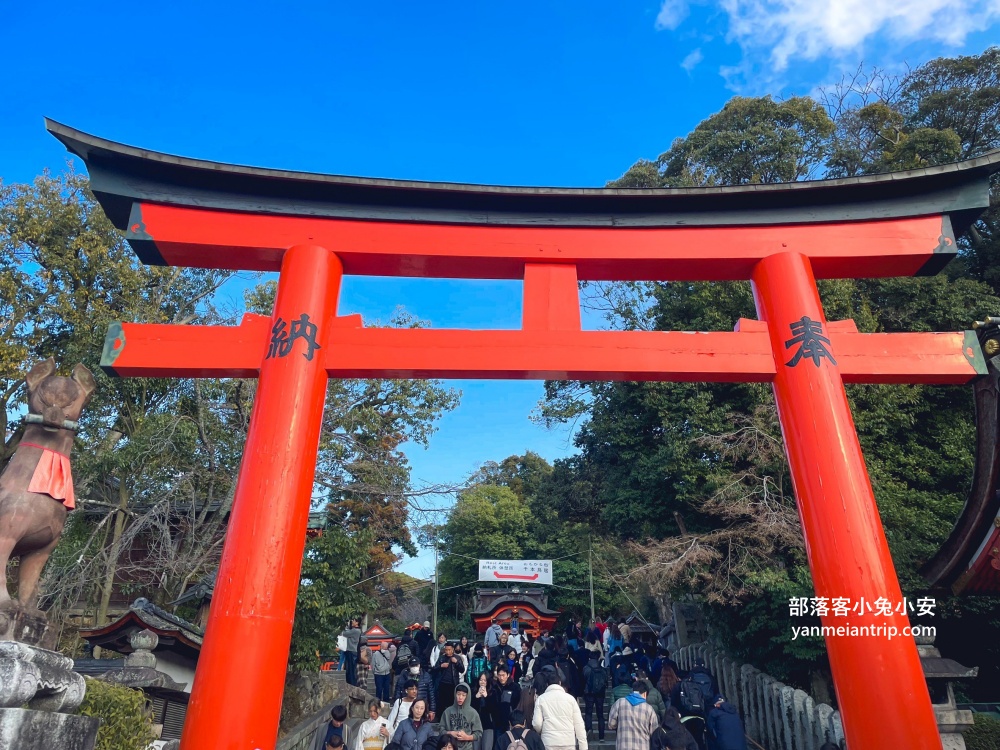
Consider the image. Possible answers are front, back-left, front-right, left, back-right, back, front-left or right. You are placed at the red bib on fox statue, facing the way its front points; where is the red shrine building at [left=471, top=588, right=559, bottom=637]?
left

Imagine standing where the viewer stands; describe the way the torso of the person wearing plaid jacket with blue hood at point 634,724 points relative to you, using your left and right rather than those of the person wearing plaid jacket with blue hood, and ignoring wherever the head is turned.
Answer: facing away from the viewer

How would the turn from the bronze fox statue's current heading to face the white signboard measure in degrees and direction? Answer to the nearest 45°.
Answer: approximately 90° to its left

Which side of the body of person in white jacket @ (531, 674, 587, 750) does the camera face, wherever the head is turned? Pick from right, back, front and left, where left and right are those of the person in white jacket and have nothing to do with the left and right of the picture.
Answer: back

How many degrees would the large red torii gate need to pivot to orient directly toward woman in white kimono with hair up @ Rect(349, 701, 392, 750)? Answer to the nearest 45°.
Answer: approximately 135° to its right

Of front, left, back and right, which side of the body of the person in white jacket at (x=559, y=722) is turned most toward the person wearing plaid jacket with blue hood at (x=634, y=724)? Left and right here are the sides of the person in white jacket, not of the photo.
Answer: right

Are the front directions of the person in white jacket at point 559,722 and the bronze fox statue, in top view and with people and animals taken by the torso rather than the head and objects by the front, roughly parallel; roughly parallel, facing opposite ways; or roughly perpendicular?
roughly perpendicular

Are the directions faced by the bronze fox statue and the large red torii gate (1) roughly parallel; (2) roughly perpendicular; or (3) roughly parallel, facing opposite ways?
roughly perpendicular

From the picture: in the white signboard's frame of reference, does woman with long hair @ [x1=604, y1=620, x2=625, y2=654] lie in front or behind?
in front
